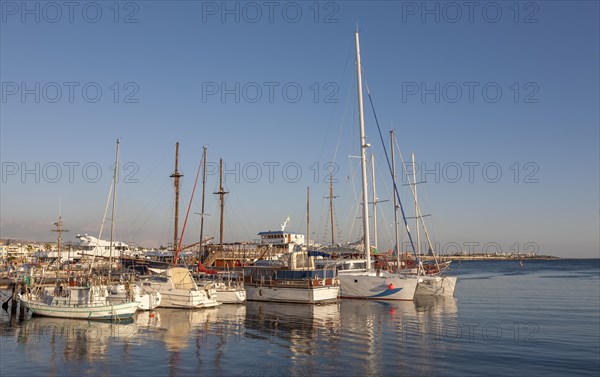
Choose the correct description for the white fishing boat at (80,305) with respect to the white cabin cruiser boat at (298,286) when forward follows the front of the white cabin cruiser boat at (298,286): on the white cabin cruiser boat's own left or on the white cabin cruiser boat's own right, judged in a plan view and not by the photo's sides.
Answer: on the white cabin cruiser boat's own left

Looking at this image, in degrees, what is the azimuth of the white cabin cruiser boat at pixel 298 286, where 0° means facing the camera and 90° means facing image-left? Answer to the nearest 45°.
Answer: approximately 135°

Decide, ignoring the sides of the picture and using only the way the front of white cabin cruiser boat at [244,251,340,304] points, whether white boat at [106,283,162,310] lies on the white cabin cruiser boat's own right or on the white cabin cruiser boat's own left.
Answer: on the white cabin cruiser boat's own left
